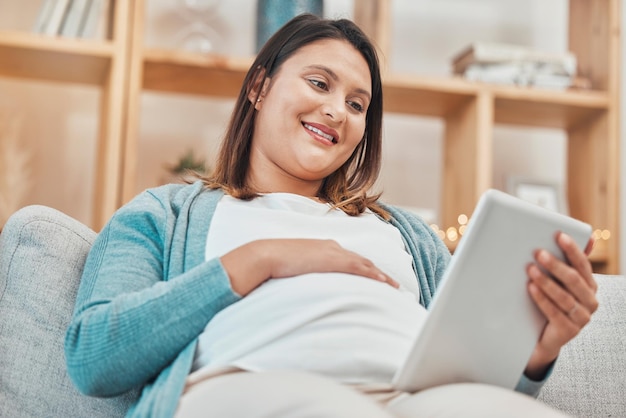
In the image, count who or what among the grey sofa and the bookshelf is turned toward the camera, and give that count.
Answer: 2

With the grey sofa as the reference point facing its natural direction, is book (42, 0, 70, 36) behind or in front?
behind

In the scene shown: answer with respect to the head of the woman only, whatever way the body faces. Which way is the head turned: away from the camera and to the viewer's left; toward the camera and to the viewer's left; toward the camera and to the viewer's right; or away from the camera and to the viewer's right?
toward the camera and to the viewer's right

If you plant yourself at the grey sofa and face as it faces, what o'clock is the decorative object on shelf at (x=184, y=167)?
The decorative object on shelf is roughly at 6 o'clock from the grey sofa.

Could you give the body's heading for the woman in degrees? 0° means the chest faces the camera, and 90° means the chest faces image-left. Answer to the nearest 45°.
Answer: approximately 315°

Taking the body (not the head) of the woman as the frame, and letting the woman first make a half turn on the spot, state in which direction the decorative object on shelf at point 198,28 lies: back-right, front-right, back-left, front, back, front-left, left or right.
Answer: front-right

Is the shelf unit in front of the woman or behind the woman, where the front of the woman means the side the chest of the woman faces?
behind

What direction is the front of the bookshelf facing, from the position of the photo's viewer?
facing the viewer

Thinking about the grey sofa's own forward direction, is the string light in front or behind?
behind

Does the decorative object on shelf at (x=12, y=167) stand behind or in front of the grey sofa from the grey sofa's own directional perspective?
behind

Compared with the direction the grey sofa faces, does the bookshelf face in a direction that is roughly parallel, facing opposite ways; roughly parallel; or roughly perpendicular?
roughly parallel

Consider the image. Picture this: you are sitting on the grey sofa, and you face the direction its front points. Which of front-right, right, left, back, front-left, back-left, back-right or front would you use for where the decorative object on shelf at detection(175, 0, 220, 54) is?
back
